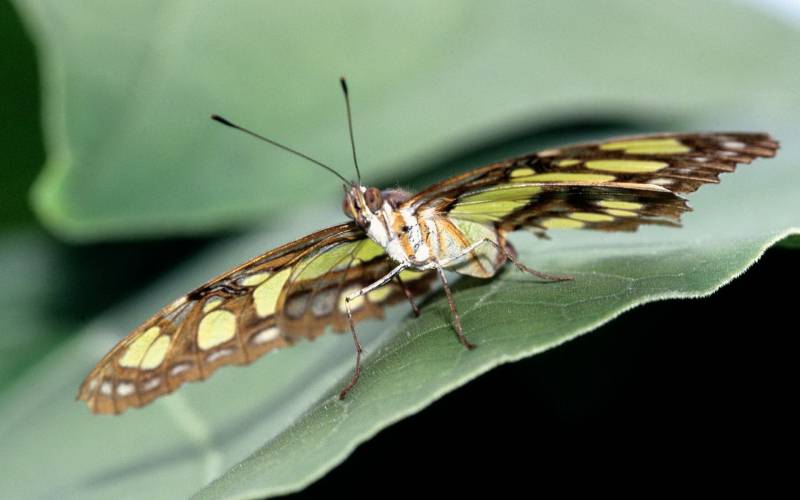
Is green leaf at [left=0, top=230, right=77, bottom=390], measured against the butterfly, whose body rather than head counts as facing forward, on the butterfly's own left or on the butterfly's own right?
on the butterfly's own right

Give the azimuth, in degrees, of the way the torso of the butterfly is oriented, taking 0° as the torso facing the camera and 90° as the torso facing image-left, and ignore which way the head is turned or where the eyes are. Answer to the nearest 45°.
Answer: approximately 45°
